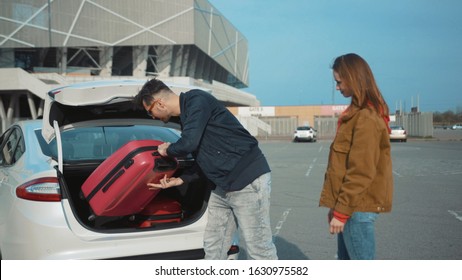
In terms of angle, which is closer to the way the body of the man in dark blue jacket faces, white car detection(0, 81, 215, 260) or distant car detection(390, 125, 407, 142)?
the white car

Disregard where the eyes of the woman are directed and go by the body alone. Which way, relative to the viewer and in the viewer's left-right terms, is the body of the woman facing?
facing to the left of the viewer

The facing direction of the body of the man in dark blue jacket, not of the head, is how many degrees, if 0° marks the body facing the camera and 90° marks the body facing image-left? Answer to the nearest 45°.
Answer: approximately 90°

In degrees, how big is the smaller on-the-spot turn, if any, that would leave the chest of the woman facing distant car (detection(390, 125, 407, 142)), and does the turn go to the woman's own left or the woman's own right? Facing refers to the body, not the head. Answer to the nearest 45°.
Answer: approximately 90° to the woman's own right

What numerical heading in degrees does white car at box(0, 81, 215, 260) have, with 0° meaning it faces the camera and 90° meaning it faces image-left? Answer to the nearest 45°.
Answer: approximately 135°

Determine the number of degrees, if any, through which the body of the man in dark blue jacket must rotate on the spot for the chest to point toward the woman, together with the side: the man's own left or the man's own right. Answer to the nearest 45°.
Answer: approximately 135° to the man's own left

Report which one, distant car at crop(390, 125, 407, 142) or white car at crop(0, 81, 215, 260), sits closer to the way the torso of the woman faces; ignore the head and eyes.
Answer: the white car

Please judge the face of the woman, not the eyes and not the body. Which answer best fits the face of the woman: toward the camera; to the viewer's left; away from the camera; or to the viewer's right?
to the viewer's left

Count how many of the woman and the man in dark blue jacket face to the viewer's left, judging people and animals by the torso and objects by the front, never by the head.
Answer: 2

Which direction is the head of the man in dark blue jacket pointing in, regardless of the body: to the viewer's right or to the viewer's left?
to the viewer's left

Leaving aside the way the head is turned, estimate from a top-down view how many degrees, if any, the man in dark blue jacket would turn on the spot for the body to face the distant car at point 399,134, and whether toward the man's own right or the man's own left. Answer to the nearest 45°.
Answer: approximately 135° to the man's own right
